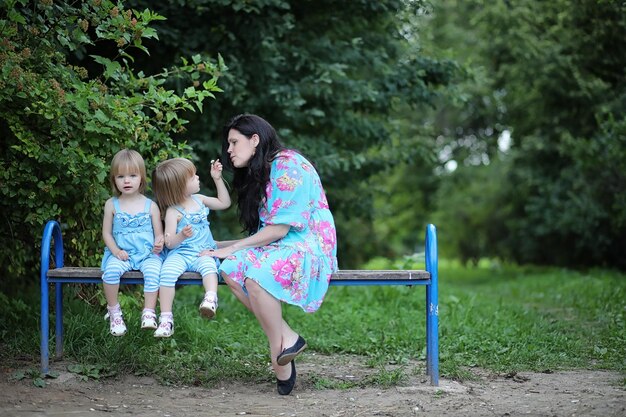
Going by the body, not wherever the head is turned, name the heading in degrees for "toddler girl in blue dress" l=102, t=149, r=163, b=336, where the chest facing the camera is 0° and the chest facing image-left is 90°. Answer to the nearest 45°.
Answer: approximately 0°

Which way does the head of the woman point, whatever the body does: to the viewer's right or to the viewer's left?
to the viewer's left

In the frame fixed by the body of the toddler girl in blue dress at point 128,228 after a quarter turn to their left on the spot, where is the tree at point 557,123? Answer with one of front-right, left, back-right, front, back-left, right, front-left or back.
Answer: front-left

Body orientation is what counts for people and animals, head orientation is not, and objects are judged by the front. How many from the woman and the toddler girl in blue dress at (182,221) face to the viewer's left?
1

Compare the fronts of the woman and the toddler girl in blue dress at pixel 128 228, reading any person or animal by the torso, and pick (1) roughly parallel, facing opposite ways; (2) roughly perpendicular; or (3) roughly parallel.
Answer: roughly perpendicular

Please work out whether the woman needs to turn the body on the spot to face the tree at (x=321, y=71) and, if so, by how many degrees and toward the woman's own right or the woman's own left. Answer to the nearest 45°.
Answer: approximately 90° to the woman's own right

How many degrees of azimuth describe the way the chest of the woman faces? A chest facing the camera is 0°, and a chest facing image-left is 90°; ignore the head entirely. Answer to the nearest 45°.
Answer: approximately 90°

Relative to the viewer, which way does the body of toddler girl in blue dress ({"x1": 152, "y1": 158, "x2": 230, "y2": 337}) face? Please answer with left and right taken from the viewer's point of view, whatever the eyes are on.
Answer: facing the viewer and to the right of the viewer

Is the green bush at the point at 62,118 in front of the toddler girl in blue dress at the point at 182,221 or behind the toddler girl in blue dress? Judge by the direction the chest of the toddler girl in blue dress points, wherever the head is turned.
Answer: behind

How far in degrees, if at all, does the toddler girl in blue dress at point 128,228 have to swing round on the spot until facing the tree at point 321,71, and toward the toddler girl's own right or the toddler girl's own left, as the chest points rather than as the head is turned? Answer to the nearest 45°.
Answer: approximately 135° to the toddler girl's own left

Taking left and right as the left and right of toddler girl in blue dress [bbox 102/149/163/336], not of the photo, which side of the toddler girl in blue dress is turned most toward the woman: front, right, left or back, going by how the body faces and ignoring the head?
left

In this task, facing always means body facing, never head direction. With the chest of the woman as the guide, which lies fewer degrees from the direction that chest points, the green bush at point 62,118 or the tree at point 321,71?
the green bush

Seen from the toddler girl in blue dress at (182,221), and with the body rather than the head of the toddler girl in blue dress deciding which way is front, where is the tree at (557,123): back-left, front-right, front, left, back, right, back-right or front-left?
left

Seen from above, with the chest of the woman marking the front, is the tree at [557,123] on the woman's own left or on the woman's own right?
on the woman's own right

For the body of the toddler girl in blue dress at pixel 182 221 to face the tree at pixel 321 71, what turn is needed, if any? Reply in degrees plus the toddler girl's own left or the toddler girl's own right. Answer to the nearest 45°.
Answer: approximately 135° to the toddler girl's own left
